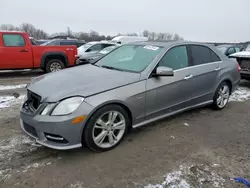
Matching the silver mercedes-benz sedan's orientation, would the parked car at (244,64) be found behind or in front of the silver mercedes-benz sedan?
behind

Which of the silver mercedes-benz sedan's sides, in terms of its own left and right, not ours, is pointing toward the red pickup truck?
right

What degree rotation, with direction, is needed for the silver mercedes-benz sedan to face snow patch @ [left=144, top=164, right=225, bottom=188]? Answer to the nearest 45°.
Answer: approximately 90° to its left

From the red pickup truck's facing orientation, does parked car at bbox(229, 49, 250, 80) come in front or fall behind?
behind

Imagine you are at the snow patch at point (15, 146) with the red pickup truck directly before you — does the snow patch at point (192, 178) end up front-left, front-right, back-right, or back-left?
back-right

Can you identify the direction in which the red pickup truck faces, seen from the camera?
facing to the left of the viewer

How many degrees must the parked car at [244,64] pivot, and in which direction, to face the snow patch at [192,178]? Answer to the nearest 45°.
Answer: approximately 45° to its left

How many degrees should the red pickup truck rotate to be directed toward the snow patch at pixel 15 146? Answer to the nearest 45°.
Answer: approximately 90° to its left

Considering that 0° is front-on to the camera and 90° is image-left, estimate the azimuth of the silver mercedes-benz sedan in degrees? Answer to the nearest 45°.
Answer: approximately 45°
